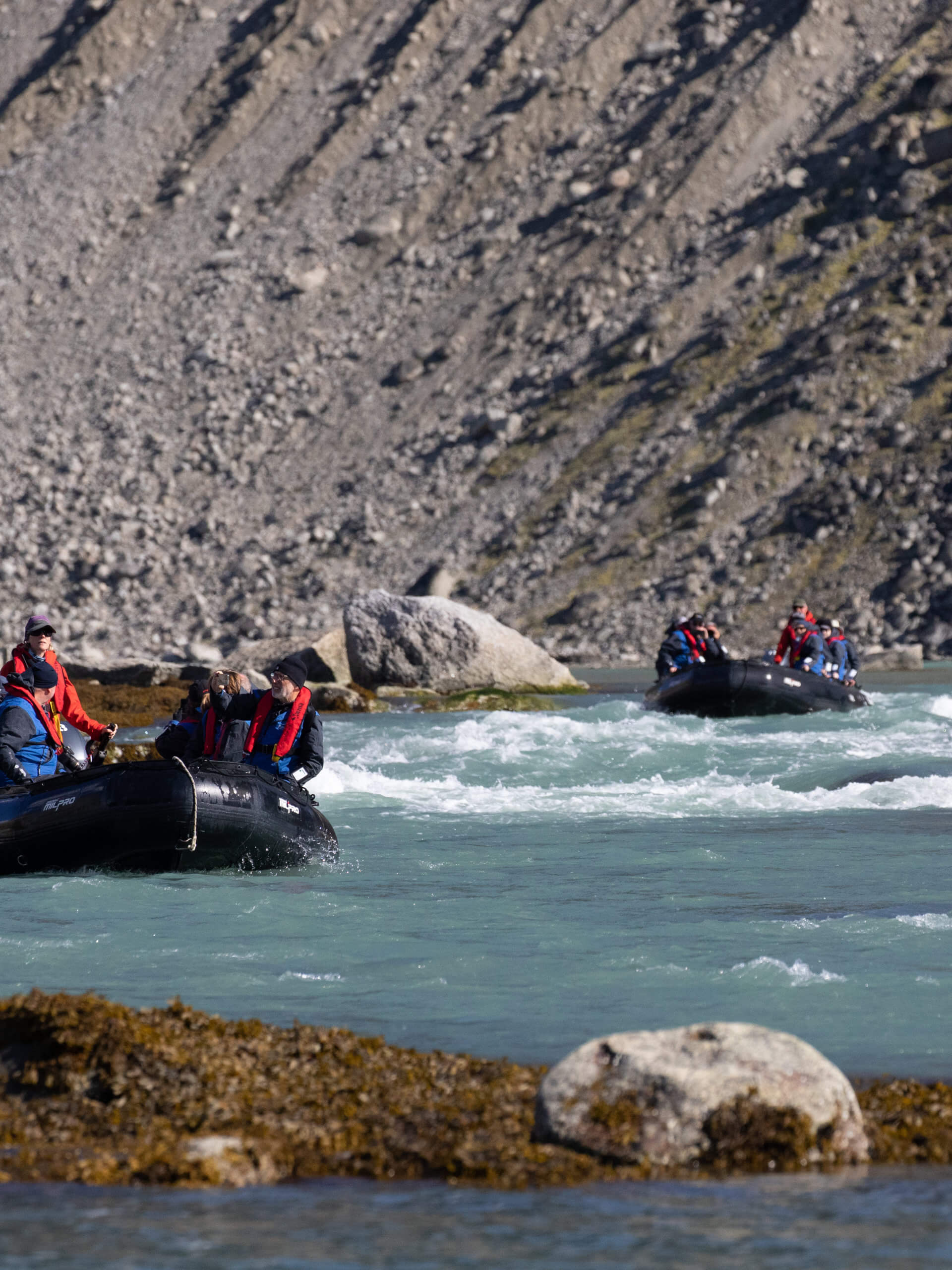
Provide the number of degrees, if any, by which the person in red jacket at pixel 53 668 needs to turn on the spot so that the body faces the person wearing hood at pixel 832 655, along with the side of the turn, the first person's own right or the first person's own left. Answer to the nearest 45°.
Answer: approximately 90° to the first person's own left

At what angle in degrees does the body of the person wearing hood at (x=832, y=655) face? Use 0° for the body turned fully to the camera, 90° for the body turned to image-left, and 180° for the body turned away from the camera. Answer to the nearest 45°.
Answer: approximately 45°

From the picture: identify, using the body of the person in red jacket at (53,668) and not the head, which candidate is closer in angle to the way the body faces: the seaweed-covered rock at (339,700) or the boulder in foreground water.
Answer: the boulder in foreground water

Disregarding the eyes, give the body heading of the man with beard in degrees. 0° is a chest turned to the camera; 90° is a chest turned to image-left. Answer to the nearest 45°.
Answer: approximately 45°
